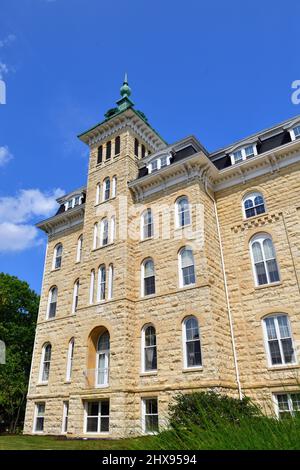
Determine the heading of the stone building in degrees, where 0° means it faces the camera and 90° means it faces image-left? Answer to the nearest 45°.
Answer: approximately 45°

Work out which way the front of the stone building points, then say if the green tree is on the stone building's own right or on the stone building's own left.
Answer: on the stone building's own right
